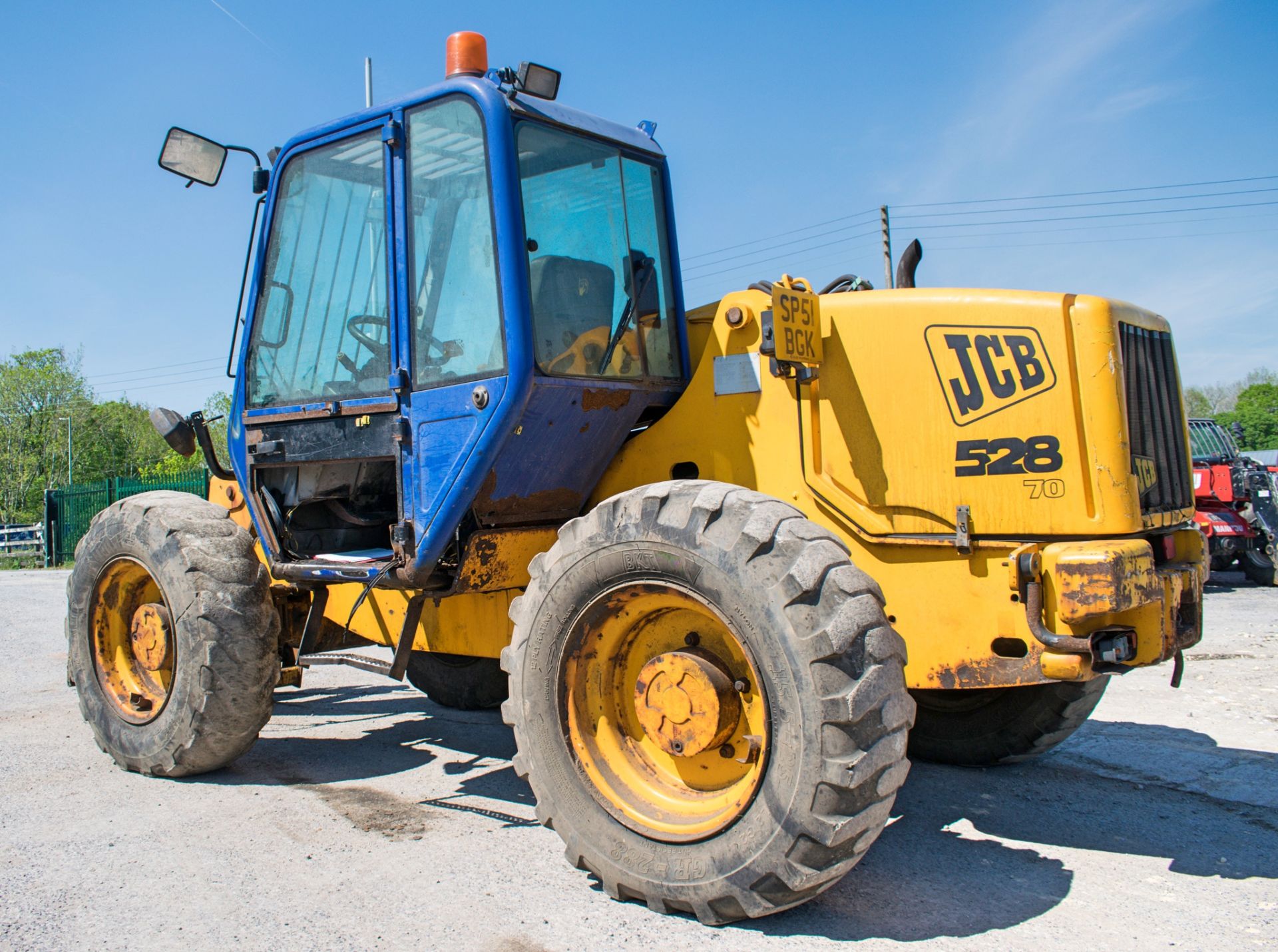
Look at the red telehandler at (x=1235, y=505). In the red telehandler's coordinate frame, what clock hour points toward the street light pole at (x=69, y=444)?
The street light pole is roughly at 5 o'clock from the red telehandler.

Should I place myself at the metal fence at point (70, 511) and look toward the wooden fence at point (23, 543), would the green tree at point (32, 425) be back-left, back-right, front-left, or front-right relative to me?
front-right

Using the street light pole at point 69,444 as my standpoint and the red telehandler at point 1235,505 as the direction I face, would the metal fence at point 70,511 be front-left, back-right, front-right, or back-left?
front-right
